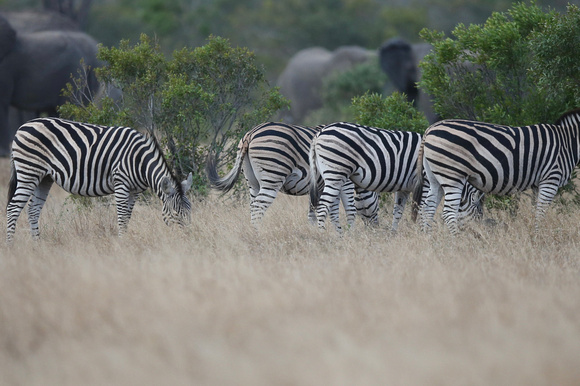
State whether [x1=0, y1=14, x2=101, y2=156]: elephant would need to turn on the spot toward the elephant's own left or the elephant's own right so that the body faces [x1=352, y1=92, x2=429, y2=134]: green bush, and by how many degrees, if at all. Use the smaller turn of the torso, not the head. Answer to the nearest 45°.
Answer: approximately 135° to the elephant's own left

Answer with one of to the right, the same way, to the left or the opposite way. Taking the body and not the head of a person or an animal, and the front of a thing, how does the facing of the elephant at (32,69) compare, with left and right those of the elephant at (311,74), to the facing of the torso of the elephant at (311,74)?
the opposite way

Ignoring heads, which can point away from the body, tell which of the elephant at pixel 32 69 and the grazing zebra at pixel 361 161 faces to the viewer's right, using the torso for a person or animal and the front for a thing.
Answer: the grazing zebra

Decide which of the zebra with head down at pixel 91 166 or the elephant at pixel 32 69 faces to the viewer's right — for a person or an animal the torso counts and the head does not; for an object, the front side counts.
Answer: the zebra with head down

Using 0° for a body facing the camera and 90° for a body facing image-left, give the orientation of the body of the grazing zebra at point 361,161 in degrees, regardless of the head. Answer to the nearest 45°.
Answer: approximately 270°

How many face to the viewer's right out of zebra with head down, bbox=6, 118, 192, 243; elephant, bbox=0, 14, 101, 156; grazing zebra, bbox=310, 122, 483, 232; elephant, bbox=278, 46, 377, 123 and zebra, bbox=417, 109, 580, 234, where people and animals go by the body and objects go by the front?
4

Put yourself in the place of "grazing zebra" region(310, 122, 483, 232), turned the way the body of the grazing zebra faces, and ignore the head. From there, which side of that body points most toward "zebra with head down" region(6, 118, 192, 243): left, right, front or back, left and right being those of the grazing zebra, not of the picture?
back

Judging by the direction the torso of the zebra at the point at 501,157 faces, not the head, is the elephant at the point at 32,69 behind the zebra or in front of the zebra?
behind

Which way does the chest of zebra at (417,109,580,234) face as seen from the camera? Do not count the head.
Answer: to the viewer's right

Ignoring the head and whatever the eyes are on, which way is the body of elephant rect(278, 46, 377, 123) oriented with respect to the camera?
to the viewer's right

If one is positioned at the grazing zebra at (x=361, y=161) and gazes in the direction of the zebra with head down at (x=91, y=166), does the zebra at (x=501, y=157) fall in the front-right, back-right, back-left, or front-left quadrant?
back-left
